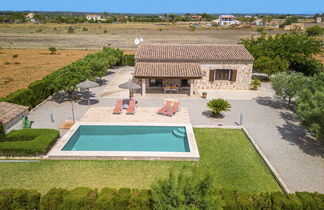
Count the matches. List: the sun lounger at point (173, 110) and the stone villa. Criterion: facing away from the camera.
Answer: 0

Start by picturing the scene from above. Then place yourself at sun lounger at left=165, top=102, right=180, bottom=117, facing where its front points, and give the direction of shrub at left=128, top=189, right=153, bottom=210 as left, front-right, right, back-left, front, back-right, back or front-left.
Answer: front-left

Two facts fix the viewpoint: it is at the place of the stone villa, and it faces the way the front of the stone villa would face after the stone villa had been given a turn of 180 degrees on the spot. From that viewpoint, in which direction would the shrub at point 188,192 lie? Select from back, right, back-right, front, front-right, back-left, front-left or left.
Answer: back

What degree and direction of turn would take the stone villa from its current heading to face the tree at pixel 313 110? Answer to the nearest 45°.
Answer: approximately 45° to its left

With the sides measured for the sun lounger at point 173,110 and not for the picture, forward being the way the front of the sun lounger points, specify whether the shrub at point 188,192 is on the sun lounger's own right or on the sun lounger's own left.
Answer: on the sun lounger's own left

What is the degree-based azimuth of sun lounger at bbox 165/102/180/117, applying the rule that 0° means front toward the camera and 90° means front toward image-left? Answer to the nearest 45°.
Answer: approximately 45°

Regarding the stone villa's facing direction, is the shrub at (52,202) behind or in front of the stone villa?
in front

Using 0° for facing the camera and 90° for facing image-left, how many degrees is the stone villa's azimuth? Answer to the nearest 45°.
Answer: approximately 0°

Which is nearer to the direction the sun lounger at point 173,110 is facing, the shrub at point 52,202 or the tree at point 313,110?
the shrub

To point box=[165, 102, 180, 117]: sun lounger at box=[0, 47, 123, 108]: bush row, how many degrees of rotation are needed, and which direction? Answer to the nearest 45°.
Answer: approximately 45° to its right

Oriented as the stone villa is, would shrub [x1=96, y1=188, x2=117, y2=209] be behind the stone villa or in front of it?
in front
